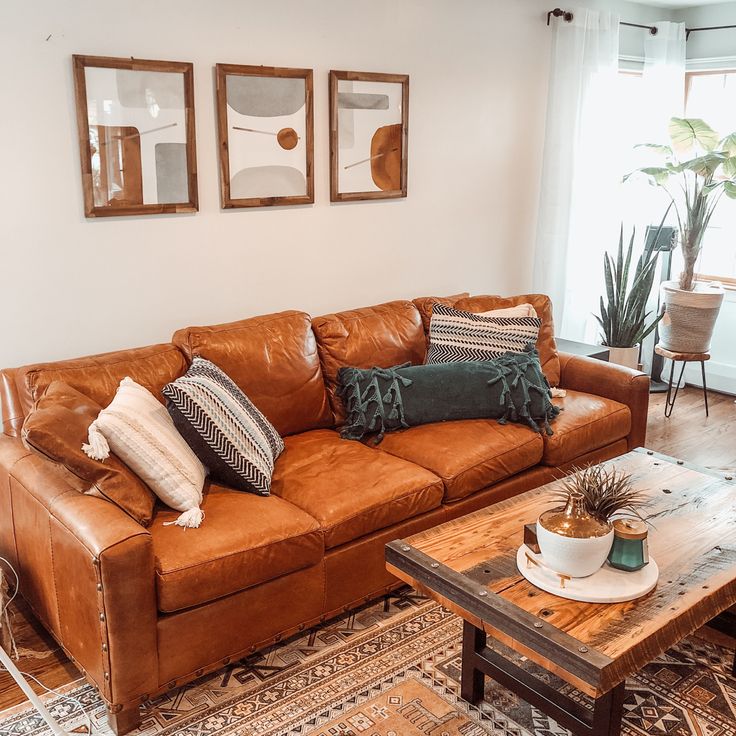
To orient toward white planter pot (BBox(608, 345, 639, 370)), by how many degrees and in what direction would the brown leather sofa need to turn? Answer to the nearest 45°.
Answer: approximately 90° to its left

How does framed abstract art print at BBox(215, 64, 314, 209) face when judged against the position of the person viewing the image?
facing the viewer and to the right of the viewer

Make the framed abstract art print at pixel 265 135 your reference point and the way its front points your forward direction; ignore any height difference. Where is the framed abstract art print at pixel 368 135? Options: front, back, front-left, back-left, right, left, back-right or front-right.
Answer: left

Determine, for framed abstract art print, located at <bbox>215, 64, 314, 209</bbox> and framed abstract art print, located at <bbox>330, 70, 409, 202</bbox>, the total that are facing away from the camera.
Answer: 0

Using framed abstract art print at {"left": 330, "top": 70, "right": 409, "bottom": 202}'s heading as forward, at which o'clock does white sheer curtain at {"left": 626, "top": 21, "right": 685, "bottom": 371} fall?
The white sheer curtain is roughly at 9 o'clock from the framed abstract art print.

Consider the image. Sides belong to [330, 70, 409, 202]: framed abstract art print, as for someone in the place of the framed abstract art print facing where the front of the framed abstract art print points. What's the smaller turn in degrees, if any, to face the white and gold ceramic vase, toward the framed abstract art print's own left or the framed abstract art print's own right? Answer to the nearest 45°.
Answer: approximately 45° to the framed abstract art print's own right

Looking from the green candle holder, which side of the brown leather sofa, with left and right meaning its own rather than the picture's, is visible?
front

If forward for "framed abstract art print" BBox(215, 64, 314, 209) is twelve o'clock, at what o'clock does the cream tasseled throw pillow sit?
The cream tasseled throw pillow is roughly at 2 o'clock from the framed abstract art print.

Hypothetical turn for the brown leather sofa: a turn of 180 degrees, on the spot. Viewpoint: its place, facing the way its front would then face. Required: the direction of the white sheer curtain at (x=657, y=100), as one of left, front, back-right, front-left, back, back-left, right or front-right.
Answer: right

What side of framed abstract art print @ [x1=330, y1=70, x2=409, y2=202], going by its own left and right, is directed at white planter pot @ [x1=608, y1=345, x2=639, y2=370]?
left

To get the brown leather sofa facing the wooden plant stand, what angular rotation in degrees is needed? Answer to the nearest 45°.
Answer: approximately 90° to its left

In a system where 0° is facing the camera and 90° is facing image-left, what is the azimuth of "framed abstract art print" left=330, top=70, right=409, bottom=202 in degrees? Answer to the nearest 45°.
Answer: approximately 315°

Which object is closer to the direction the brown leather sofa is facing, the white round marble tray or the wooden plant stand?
the white round marble tray

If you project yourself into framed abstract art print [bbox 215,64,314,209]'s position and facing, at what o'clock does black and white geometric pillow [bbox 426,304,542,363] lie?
The black and white geometric pillow is roughly at 11 o'clock from the framed abstract art print.

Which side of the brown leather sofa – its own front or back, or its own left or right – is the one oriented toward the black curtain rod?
left
